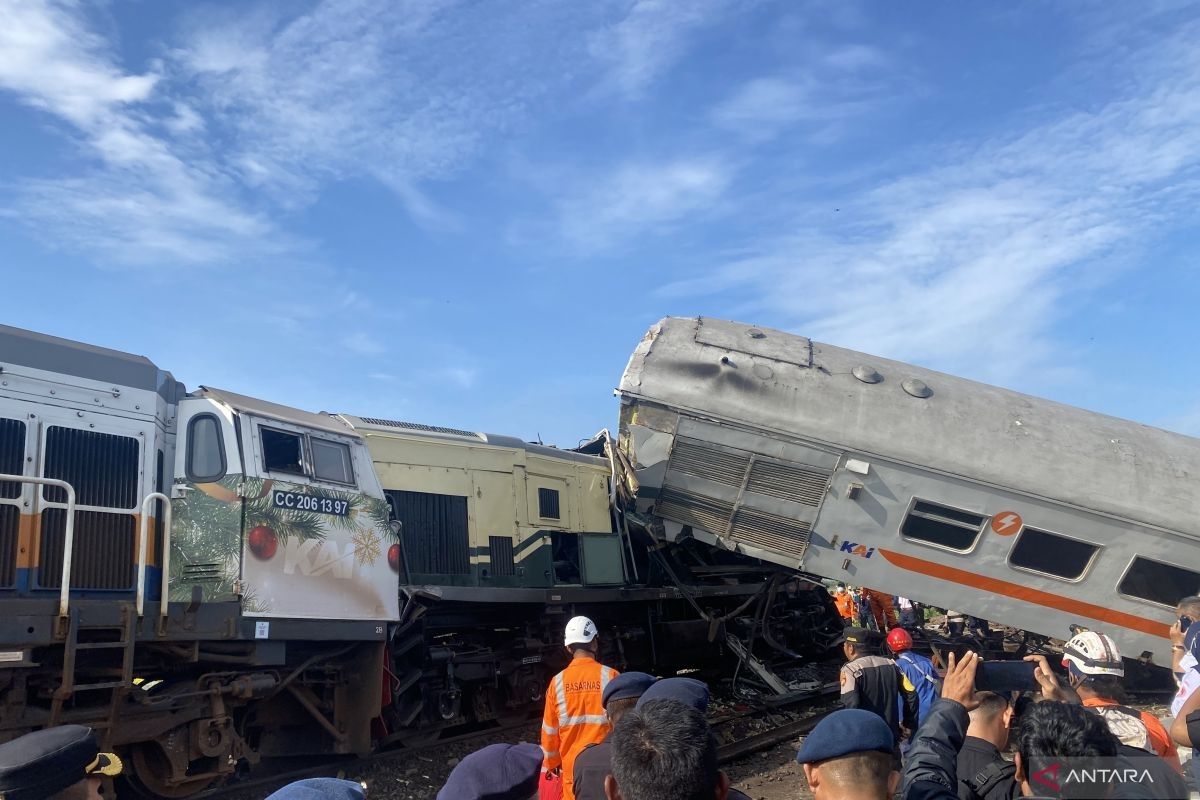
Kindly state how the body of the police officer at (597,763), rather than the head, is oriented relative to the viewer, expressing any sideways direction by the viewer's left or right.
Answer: facing away from the viewer

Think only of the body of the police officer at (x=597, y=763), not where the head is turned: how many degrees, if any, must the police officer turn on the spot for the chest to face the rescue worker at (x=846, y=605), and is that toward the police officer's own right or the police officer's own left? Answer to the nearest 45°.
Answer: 0° — they already face them

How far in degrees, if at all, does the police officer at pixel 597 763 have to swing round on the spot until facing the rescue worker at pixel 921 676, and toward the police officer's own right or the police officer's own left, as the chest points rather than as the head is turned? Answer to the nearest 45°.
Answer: approximately 45° to the police officer's own right

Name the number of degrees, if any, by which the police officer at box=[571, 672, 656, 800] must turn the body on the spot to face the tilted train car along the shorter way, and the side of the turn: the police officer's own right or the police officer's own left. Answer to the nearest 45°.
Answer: approximately 45° to the police officer's own right

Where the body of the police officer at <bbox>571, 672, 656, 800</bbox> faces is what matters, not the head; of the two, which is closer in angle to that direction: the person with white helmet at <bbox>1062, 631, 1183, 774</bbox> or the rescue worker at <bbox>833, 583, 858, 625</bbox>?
the rescue worker

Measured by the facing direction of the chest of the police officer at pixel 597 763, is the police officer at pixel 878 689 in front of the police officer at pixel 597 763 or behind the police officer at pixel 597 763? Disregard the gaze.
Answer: in front

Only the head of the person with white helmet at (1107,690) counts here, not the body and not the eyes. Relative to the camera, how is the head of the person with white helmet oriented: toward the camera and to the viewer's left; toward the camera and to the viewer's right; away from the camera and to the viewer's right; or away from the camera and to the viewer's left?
away from the camera and to the viewer's left

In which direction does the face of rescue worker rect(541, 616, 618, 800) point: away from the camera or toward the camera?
away from the camera

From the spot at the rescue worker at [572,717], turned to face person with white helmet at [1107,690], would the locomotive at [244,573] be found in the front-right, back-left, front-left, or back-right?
back-left

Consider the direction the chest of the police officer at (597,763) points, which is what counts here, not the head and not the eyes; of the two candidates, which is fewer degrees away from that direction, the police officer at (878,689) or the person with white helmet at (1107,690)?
the police officer

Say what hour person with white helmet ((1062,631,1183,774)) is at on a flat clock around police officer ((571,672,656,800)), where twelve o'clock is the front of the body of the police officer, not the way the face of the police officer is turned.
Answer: The person with white helmet is roughly at 3 o'clock from the police officer.

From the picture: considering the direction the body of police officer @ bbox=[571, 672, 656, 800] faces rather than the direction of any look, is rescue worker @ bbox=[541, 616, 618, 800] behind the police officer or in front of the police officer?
in front
